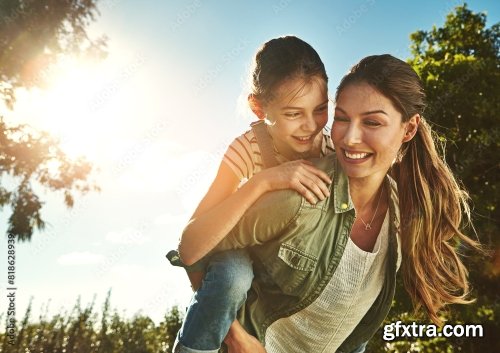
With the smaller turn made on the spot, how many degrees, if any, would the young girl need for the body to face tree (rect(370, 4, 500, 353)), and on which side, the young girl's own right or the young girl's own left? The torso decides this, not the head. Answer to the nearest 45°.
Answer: approximately 90° to the young girl's own left

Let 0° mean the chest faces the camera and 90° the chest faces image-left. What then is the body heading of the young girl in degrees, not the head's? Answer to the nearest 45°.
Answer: approximately 315°

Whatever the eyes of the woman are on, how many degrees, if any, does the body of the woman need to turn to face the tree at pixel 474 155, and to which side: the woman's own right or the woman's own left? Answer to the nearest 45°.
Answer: approximately 180°

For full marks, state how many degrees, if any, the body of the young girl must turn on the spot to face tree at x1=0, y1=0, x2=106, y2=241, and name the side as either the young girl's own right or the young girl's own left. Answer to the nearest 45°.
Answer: approximately 180°

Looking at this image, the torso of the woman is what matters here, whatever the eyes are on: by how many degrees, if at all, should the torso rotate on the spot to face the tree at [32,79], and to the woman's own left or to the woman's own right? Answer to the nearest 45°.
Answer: approximately 135° to the woman's own right
